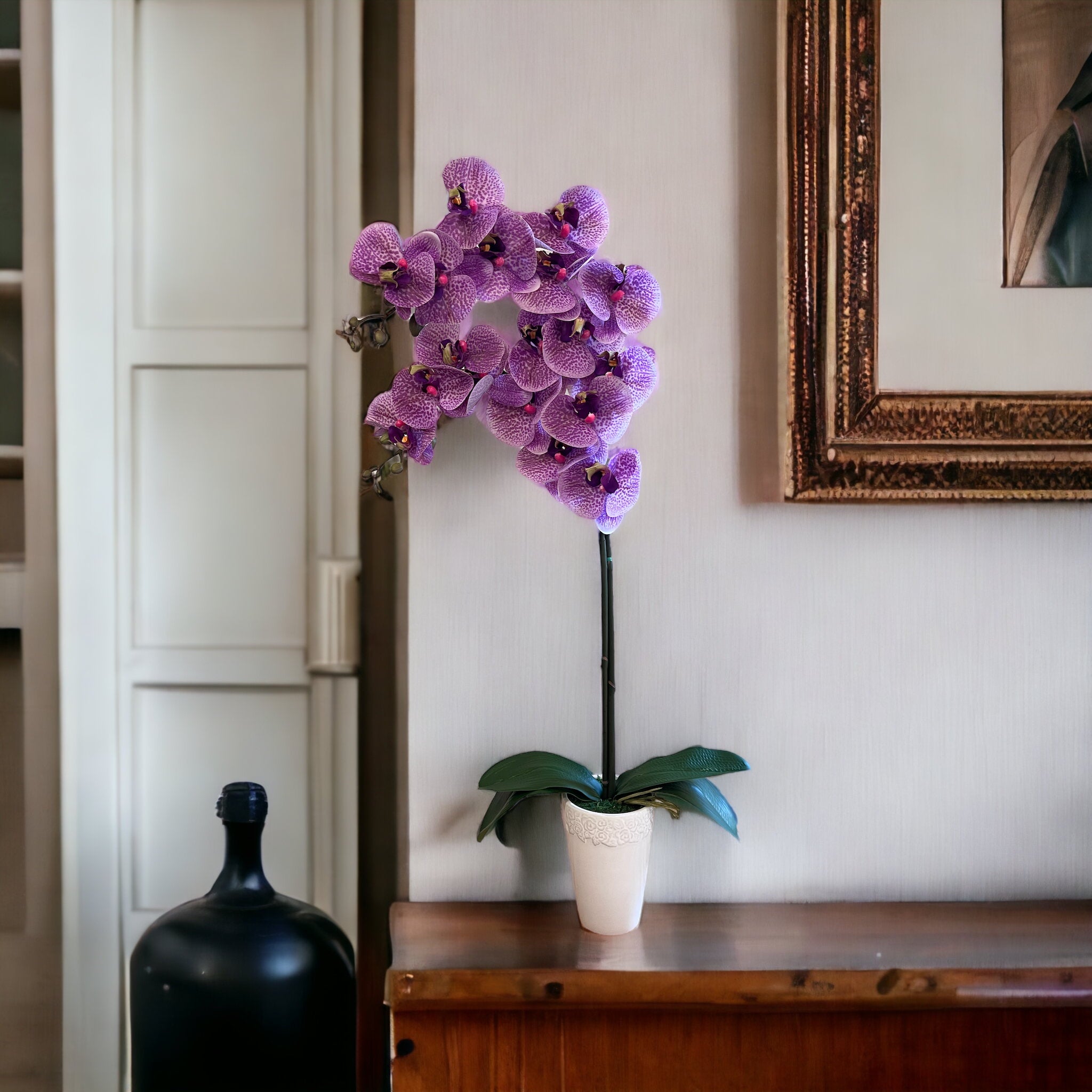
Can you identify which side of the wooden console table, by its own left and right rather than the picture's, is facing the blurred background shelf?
right

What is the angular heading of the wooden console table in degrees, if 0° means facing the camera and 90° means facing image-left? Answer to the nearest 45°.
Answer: approximately 0°
